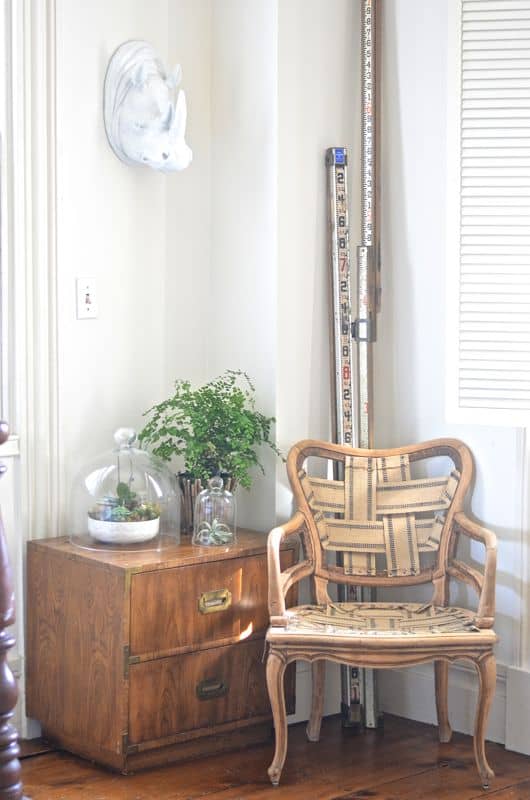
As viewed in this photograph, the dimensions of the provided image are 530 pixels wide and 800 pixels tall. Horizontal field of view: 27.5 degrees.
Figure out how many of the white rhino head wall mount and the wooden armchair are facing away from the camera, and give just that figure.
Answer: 0

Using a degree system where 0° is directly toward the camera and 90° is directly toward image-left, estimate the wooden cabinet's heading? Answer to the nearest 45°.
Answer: approximately 315°

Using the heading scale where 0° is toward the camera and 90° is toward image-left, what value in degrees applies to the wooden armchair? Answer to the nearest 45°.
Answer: approximately 0°
